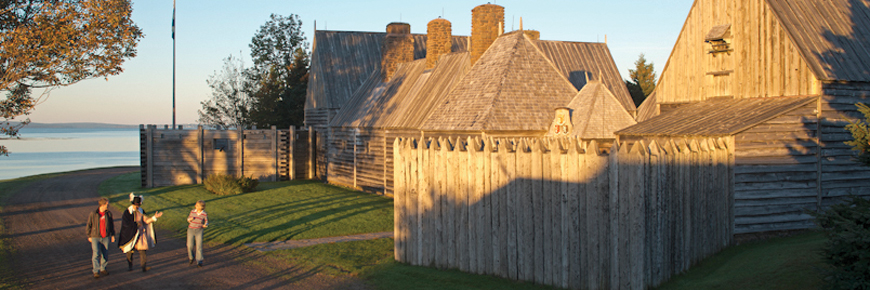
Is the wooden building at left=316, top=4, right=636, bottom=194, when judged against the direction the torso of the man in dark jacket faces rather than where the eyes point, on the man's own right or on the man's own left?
on the man's own left

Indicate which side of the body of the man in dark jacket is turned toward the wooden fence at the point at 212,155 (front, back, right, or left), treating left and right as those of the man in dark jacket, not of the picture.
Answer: back

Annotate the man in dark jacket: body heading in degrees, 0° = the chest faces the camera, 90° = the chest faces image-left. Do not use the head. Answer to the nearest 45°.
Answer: approximately 0°

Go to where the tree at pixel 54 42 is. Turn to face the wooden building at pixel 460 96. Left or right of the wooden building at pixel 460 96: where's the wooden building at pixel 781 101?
right

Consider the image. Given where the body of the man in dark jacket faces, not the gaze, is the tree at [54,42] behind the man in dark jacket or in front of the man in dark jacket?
behind

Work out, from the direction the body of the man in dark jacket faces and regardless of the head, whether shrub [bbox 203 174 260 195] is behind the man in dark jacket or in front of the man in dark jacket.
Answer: behind

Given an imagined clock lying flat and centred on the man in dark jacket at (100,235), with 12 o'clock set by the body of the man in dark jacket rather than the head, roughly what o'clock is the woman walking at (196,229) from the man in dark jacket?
The woman walking is roughly at 9 o'clock from the man in dark jacket.
